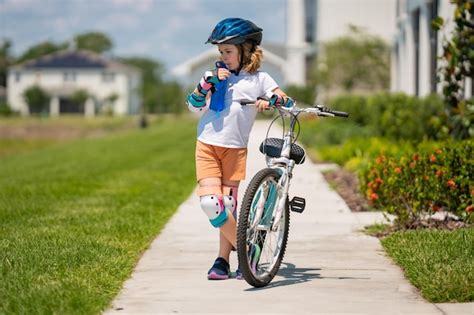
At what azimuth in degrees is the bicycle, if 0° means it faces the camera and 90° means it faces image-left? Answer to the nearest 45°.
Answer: approximately 0°

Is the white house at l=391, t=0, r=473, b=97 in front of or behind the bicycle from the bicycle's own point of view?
behind

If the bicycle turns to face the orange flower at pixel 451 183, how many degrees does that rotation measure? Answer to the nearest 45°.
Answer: approximately 135° to its left

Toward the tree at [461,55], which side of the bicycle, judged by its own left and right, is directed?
back

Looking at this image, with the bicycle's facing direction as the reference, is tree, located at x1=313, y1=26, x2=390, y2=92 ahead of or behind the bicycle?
behind

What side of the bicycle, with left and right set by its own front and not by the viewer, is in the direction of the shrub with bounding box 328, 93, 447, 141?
back

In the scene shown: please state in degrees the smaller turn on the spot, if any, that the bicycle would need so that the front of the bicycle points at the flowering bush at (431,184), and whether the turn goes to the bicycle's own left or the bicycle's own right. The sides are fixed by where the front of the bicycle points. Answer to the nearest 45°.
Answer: approximately 135° to the bicycle's own left
